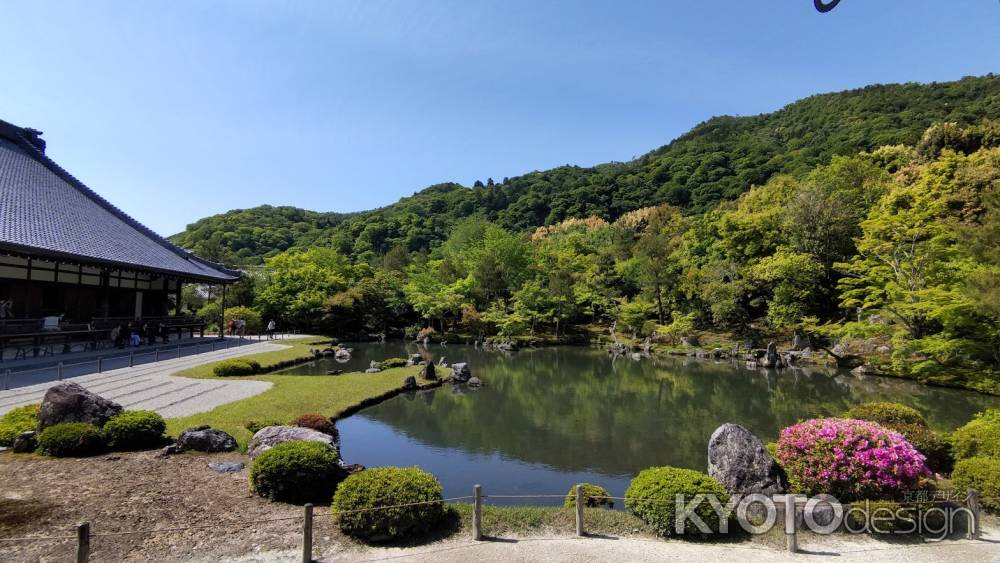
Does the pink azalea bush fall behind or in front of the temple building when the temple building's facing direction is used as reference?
in front

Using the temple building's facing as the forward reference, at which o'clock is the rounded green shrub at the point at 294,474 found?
The rounded green shrub is roughly at 1 o'clock from the temple building.

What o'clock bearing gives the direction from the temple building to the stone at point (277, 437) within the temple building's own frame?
The stone is roughly at 1 o'clock from the temple building.

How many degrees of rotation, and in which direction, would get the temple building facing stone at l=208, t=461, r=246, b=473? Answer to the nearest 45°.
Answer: approximately 45° to its right

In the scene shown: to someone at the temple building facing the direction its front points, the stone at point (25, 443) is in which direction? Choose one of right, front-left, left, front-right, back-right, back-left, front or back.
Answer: front-right

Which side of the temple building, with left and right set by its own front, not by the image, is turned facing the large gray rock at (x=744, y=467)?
front

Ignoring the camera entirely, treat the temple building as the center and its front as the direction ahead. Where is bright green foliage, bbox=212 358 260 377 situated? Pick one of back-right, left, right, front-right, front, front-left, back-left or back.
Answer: front

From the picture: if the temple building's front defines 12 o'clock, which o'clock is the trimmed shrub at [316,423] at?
The trimmed shrub is roughly at 1 o'clock from the temple building.

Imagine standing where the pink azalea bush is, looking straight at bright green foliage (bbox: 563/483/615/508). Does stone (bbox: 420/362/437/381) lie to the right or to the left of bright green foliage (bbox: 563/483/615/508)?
right

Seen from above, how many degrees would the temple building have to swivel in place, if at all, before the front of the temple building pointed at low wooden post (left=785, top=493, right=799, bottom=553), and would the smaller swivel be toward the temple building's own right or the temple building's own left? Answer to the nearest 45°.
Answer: approximately 45° to the temple building's own right

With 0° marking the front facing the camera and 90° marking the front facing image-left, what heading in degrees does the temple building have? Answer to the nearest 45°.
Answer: approximately 315°

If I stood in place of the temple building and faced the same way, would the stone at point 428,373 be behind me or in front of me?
in front

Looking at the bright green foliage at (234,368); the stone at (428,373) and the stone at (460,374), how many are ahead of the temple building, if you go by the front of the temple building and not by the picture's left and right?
3

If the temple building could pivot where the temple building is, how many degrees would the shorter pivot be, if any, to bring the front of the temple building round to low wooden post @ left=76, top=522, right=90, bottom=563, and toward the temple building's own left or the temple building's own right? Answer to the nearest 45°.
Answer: approximately 45° to the temple building's own right

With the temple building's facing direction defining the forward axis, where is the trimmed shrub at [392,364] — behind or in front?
in front

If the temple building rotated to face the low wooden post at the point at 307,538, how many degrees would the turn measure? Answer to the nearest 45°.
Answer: approximately 45° to its right

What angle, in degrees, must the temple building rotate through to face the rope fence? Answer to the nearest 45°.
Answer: approximately 45° to its right

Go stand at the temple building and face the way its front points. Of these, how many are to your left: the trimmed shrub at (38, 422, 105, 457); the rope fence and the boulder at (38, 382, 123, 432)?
0

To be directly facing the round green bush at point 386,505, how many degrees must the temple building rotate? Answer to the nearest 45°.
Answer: approximately 45° to its right
